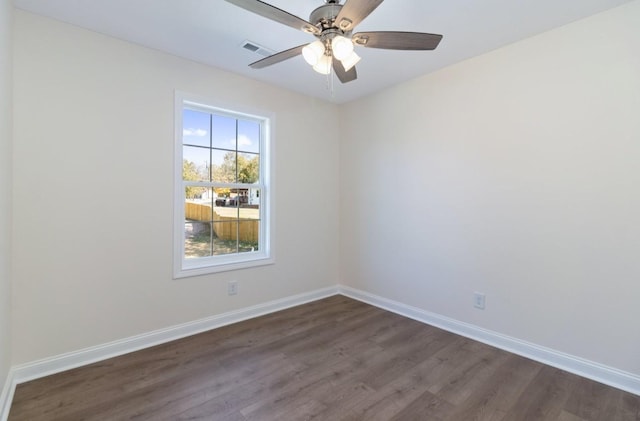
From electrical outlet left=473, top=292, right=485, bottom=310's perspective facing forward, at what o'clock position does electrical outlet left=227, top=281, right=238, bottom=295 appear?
electrical outlet left=227, top=281, right=238, bottom=295 is roughly at 1 o'clock from electrical outlet left=473, top=292, right=485, bottom=310.

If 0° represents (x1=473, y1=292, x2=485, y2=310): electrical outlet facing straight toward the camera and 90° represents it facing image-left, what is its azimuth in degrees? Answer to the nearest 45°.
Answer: approximately 45°

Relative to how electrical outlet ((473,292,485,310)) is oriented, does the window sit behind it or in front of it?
in front

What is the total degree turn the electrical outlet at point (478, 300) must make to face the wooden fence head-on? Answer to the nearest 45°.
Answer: approximately 45° to its right
